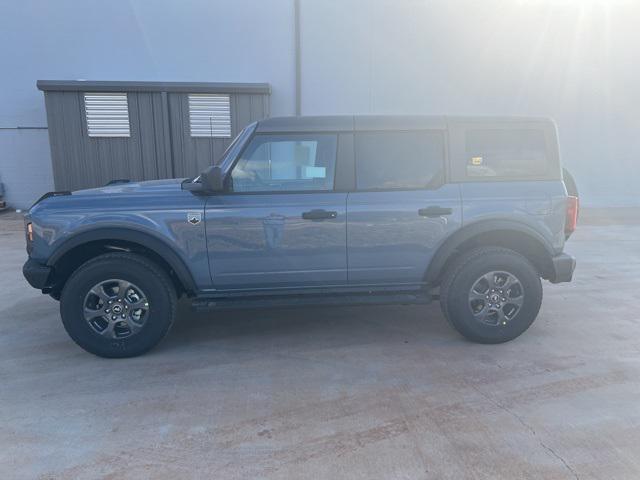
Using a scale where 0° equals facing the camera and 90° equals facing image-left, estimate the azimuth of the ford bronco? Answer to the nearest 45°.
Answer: approximately 90°

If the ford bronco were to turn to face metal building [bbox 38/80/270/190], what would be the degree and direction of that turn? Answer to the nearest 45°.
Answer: approximately 45° to its right

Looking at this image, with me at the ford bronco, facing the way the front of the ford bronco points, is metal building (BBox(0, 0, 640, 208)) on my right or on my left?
on my right
